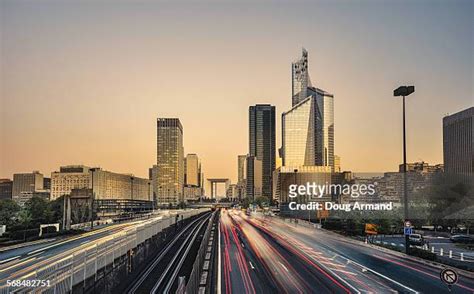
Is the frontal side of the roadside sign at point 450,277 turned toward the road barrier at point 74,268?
no

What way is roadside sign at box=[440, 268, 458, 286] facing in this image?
toward the camera
